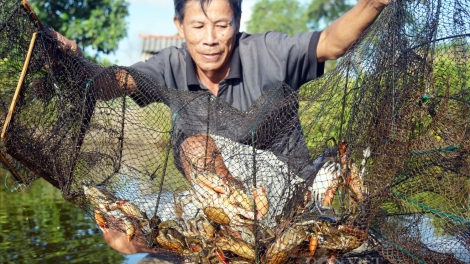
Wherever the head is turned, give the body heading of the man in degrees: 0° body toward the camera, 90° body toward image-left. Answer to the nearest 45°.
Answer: approximately 0°

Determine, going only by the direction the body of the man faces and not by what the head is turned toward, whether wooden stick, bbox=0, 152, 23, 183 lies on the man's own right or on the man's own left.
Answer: on the man's own right
